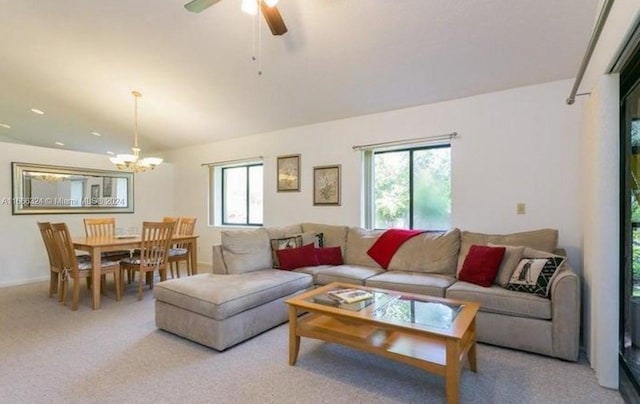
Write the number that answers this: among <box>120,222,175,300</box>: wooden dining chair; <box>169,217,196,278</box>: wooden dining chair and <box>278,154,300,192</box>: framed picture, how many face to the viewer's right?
0

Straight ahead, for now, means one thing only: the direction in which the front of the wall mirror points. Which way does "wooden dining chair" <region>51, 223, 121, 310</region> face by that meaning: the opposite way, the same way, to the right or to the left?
to the left

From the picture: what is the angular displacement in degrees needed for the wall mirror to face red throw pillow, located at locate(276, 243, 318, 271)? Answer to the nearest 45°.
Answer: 0° — it already faces it

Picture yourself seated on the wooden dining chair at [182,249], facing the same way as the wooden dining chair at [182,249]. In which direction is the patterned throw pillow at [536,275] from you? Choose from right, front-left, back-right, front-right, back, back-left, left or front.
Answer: left

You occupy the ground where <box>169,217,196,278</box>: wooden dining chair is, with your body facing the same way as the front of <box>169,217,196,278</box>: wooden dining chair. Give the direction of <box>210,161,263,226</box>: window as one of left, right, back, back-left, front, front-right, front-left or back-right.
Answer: back

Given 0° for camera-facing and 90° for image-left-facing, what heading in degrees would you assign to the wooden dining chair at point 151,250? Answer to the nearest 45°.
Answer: approximately 135°

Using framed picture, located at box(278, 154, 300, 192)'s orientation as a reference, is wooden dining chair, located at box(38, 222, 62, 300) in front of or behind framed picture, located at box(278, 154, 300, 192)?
in front

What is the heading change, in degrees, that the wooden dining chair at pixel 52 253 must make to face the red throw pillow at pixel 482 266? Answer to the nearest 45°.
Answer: approximately 45° to its right

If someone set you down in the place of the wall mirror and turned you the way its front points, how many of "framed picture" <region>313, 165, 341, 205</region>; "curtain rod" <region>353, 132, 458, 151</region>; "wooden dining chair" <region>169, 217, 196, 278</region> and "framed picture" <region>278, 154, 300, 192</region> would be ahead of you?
4

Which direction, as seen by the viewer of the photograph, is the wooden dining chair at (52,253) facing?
facing to the right of the viewer

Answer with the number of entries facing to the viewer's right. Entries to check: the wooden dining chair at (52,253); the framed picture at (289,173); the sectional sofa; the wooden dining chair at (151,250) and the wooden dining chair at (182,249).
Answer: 1

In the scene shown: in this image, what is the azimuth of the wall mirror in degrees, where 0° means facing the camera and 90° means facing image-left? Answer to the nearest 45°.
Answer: approximately 315°
